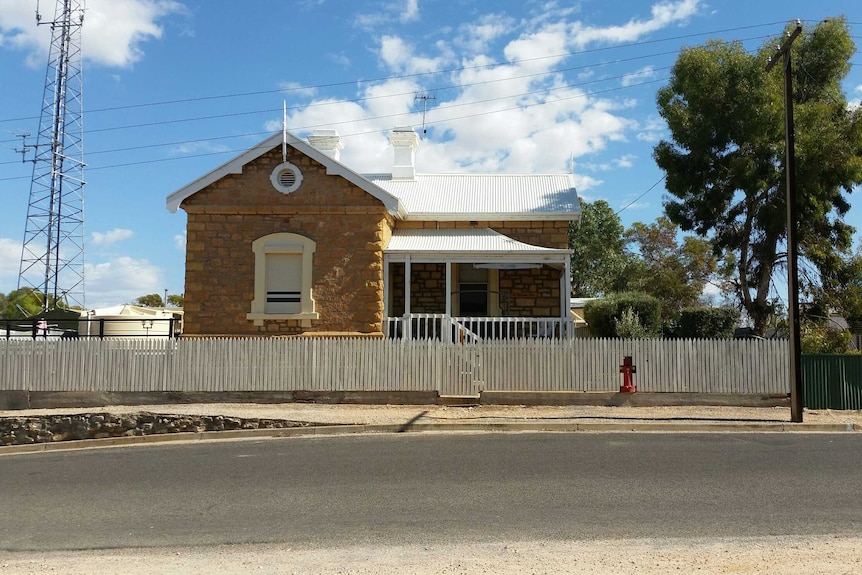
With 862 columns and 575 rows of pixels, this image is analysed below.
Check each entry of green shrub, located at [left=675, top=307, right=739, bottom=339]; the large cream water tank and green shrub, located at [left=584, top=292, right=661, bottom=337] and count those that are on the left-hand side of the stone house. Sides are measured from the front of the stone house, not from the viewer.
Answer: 2

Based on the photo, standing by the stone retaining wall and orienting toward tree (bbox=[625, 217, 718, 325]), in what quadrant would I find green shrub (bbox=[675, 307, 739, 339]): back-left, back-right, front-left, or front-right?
front-right

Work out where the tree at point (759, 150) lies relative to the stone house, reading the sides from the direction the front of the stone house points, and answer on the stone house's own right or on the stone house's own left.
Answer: on the stone house's own left

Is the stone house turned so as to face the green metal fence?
no

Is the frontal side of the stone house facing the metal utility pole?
no

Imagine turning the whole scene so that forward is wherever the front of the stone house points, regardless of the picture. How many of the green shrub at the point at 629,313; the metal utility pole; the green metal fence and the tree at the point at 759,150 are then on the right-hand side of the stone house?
0

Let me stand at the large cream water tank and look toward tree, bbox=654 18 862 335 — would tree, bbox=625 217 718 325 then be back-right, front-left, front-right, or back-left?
front-left

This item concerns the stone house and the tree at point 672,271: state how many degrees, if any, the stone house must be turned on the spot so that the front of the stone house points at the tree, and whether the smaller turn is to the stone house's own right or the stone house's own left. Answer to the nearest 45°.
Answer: approximately 135° to the stone house's own left

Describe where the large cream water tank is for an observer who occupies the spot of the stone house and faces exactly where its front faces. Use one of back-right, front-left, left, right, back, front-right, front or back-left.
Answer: back-right

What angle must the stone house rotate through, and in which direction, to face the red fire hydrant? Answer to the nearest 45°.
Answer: approximately 45° to its left

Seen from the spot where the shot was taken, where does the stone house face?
facing the viewer

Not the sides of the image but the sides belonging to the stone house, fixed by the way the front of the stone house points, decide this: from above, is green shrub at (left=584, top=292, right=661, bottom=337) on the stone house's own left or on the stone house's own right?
on the stone house's own left

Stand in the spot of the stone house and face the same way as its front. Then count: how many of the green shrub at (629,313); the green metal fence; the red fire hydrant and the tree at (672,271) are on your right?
0

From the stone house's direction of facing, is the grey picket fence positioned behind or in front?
in front

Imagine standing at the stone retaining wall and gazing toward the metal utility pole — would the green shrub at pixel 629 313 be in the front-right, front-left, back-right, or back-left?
front-left

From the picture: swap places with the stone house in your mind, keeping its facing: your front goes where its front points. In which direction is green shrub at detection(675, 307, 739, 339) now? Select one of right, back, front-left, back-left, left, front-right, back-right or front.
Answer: left
